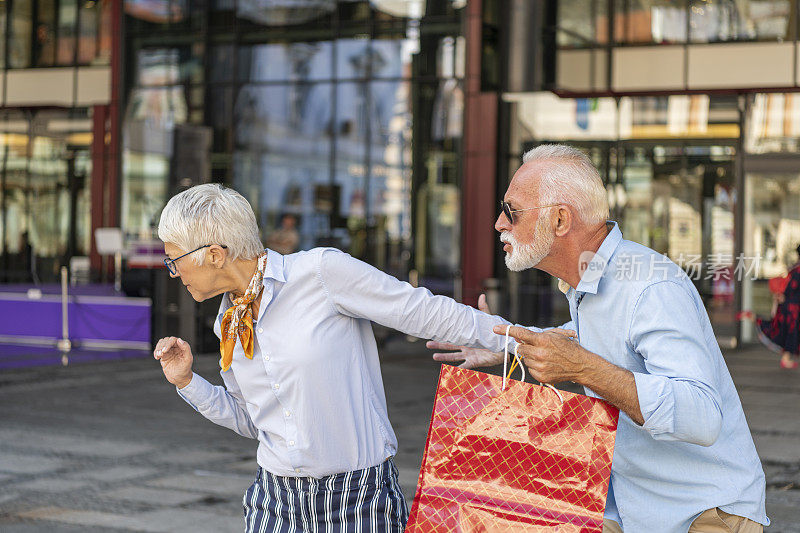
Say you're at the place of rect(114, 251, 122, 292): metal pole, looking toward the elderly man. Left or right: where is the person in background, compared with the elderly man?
left

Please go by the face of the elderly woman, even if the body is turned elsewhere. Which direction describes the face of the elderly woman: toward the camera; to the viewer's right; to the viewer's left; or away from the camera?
to the viewer's left

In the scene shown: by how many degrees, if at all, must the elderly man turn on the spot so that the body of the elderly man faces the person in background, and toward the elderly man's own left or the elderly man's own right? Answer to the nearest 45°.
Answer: approximately 90° to the elderly man's own right

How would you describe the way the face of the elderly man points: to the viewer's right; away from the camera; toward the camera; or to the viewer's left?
to the viewer's left

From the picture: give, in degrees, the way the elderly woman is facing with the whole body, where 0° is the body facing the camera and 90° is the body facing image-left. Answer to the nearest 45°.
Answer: approximately 45°

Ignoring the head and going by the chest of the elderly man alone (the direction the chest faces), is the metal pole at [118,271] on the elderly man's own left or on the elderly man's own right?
on the elderly man's own right

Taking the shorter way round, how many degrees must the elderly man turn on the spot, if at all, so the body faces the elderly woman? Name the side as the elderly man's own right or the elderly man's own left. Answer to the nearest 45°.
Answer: approximately 45° to the elderly man's own right

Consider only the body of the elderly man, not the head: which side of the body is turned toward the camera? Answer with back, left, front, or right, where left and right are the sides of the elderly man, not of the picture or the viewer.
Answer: left
